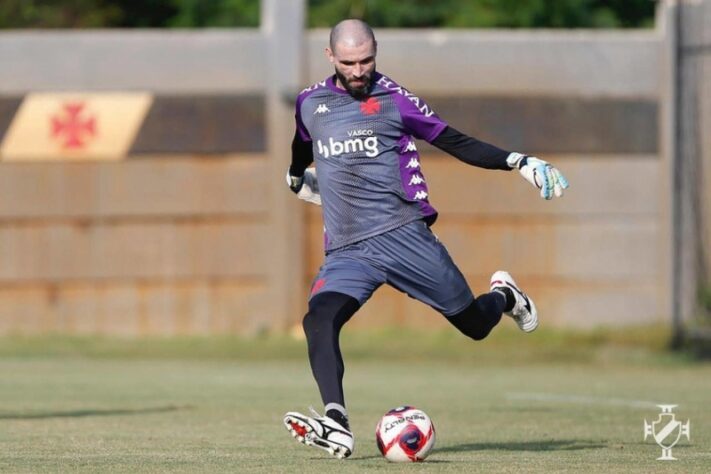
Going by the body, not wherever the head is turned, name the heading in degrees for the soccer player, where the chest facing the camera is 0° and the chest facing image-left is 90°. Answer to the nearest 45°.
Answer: approximately 45°
